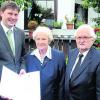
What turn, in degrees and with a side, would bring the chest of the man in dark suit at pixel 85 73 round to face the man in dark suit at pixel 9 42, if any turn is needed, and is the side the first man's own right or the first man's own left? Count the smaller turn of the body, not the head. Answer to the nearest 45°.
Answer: approximately 45° to the first man's own right

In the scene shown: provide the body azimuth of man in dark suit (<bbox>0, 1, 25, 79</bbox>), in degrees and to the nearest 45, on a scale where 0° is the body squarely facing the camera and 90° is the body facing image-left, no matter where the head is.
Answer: approximately 315°

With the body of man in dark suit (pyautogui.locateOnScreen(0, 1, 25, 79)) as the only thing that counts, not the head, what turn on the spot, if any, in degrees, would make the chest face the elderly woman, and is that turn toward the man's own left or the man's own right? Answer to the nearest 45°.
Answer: approximately 45° to the man's own left

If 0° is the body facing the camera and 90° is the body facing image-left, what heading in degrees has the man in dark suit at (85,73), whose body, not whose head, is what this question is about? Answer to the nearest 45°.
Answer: approximately 45°
